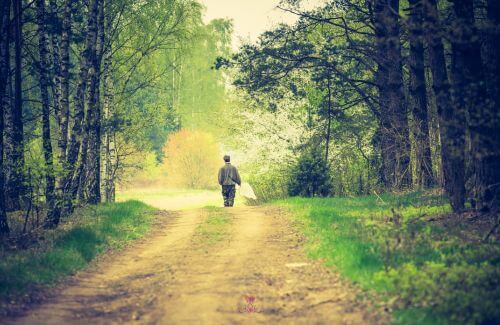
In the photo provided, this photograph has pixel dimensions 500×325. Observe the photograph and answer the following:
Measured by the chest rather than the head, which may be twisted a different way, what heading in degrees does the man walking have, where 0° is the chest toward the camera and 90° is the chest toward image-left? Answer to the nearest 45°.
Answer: approximately 180°

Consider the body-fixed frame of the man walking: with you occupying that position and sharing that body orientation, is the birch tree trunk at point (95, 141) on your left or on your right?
on your left

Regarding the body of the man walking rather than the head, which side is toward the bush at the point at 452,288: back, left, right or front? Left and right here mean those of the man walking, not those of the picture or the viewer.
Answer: back

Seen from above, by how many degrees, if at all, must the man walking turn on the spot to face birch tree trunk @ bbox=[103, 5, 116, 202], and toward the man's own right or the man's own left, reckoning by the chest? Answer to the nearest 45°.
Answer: approximately 45° to the man's own left

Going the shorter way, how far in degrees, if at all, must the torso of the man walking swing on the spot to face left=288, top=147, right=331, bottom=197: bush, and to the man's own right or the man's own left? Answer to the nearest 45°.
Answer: approximately 90° to the man's own right

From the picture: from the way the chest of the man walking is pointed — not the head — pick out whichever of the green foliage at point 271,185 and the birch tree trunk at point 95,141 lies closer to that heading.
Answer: the green foliage

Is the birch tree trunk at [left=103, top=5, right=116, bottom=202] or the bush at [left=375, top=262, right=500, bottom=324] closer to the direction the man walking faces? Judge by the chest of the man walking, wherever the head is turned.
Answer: the birch tree trunk

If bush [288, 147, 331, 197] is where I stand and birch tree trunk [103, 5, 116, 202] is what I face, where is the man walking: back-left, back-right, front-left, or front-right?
front-left

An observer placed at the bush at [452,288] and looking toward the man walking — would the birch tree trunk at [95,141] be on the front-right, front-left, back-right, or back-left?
front-left

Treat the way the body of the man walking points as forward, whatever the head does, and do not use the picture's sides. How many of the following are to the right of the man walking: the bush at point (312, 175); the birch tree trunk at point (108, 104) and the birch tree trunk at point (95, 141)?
1
